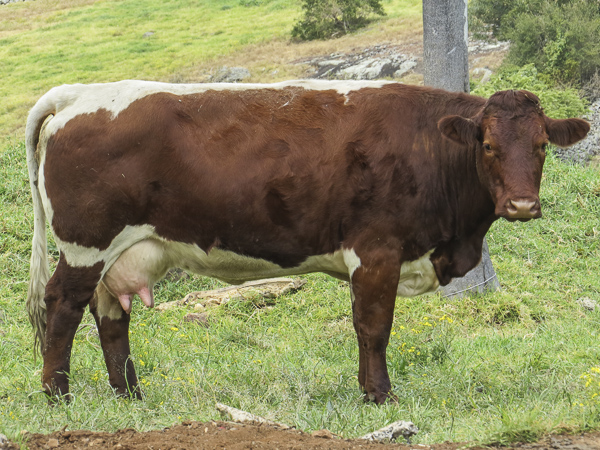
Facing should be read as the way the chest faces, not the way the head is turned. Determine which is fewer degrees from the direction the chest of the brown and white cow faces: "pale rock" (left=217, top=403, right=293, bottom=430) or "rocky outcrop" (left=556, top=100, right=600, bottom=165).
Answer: the rocky outcrop

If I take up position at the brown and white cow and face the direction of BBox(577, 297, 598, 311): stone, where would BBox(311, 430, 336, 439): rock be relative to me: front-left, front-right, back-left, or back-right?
back-right

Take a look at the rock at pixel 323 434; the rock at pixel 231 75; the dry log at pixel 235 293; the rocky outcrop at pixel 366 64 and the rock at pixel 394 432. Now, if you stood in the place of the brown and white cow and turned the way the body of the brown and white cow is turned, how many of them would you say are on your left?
3

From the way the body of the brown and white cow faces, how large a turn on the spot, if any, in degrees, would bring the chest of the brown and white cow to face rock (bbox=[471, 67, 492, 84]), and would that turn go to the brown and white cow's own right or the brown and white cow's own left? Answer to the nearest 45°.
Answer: approximately 90° to the brown and white cow's own left

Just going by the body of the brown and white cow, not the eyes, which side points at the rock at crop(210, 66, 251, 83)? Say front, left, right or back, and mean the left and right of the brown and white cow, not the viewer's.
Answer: left

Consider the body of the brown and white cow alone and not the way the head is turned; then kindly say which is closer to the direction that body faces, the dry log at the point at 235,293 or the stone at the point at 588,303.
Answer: the stone

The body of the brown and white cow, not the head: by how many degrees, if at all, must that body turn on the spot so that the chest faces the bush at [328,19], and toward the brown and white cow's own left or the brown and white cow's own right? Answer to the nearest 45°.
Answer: approximately 90° to the brown and white cow's own left

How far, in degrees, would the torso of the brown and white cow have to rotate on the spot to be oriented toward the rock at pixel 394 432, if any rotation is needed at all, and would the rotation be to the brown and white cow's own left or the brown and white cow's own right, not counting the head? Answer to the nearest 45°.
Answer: approximately 90° to the brown and white cow's own right

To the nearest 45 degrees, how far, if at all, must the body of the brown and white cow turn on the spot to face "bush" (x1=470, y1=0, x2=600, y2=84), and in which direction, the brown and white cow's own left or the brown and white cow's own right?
approximately 45° to the brown and white cow's own left

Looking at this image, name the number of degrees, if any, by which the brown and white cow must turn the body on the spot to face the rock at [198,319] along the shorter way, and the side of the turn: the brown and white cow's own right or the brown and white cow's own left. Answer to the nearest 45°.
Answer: approximately 135° to the brown and white cow's own left

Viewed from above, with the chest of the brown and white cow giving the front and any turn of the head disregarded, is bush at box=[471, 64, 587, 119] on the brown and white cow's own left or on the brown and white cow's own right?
on the brown and white cow's own left

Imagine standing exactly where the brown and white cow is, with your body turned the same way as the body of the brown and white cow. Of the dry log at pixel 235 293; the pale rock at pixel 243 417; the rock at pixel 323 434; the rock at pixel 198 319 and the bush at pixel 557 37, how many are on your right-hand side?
2

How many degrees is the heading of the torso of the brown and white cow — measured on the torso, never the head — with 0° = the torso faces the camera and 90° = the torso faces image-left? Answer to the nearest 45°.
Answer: approximately 270°

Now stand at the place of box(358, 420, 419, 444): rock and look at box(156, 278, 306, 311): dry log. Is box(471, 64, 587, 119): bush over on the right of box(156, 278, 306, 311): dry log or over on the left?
right

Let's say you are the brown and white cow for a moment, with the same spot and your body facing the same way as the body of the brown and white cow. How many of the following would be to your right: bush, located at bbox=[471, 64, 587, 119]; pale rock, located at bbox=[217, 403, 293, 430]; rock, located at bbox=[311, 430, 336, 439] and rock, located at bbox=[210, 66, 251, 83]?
2

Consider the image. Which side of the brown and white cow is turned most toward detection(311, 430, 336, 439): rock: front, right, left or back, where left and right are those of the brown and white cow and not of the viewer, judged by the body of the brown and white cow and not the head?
right
